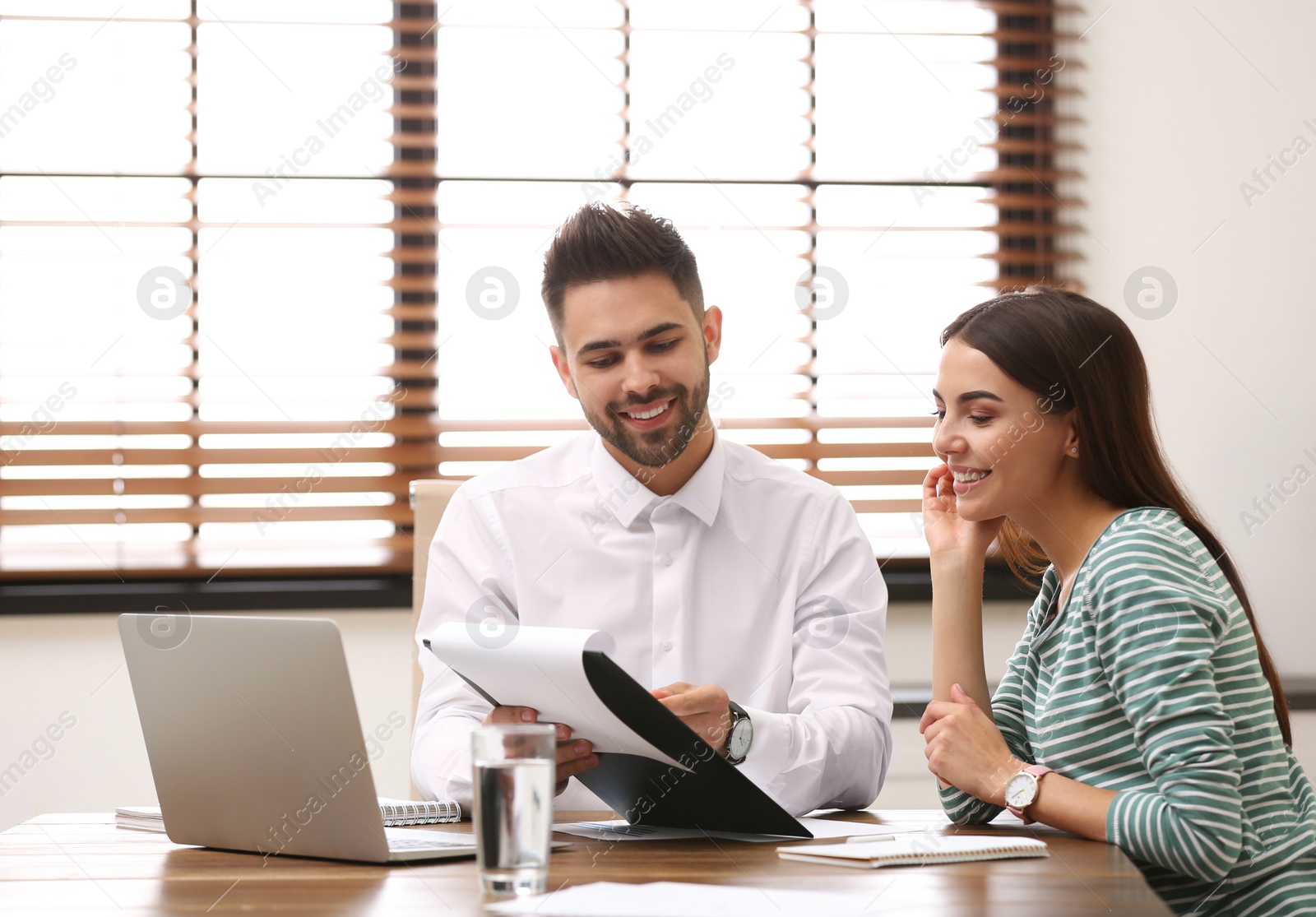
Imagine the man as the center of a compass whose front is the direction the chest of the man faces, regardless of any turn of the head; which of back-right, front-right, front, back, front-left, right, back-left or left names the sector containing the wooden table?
front

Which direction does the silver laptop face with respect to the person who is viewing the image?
facing away from the viewer and to the right of the viewer

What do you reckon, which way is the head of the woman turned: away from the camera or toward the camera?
toward the camera

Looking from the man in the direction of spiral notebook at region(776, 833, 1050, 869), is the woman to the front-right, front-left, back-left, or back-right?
front-left

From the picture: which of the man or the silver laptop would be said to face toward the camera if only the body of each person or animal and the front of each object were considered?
the man

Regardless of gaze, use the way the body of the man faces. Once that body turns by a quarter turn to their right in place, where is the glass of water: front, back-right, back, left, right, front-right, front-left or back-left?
left

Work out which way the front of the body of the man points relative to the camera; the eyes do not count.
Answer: toward the camera

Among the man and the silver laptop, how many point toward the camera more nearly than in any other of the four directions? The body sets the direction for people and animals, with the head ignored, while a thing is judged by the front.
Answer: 1
